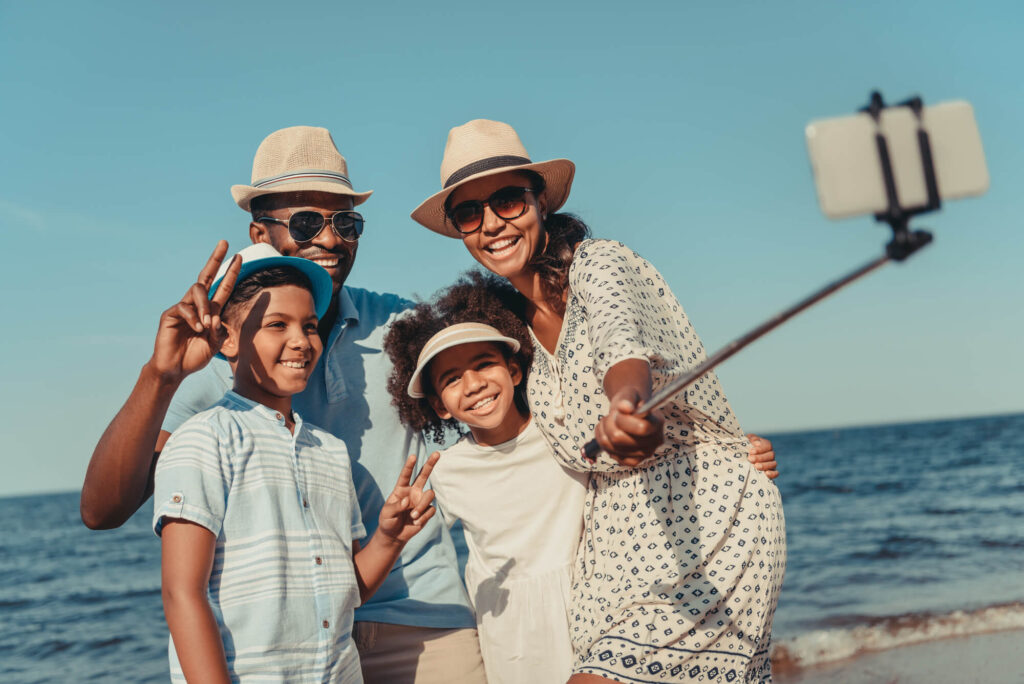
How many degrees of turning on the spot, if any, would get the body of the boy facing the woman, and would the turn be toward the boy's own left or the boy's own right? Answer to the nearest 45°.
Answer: approximately 45° to the boy's own left

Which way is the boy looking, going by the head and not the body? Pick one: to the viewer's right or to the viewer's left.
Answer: to the viewer's right

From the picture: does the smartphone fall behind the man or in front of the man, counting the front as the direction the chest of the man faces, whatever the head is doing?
in front

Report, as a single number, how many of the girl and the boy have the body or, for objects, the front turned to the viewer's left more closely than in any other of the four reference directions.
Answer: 0

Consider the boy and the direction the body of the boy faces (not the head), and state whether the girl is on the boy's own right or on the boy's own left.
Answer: on the boy's own left

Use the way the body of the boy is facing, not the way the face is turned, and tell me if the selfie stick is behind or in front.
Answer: in front

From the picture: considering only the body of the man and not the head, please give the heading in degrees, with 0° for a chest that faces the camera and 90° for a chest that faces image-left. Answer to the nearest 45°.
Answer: approximately 315°
